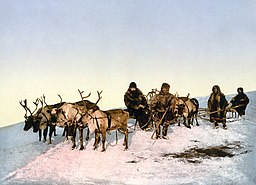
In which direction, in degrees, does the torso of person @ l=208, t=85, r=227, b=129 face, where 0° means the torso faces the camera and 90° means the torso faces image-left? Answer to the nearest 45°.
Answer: approximately 0°

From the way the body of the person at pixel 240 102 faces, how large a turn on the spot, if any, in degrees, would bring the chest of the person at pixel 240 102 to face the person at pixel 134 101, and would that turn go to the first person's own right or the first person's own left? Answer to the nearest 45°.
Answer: approximately 45° to the first person's own right

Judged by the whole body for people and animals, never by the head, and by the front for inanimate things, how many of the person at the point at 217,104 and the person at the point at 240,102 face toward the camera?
2

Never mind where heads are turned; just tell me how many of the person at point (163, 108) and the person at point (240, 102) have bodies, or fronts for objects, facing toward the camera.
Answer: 2
